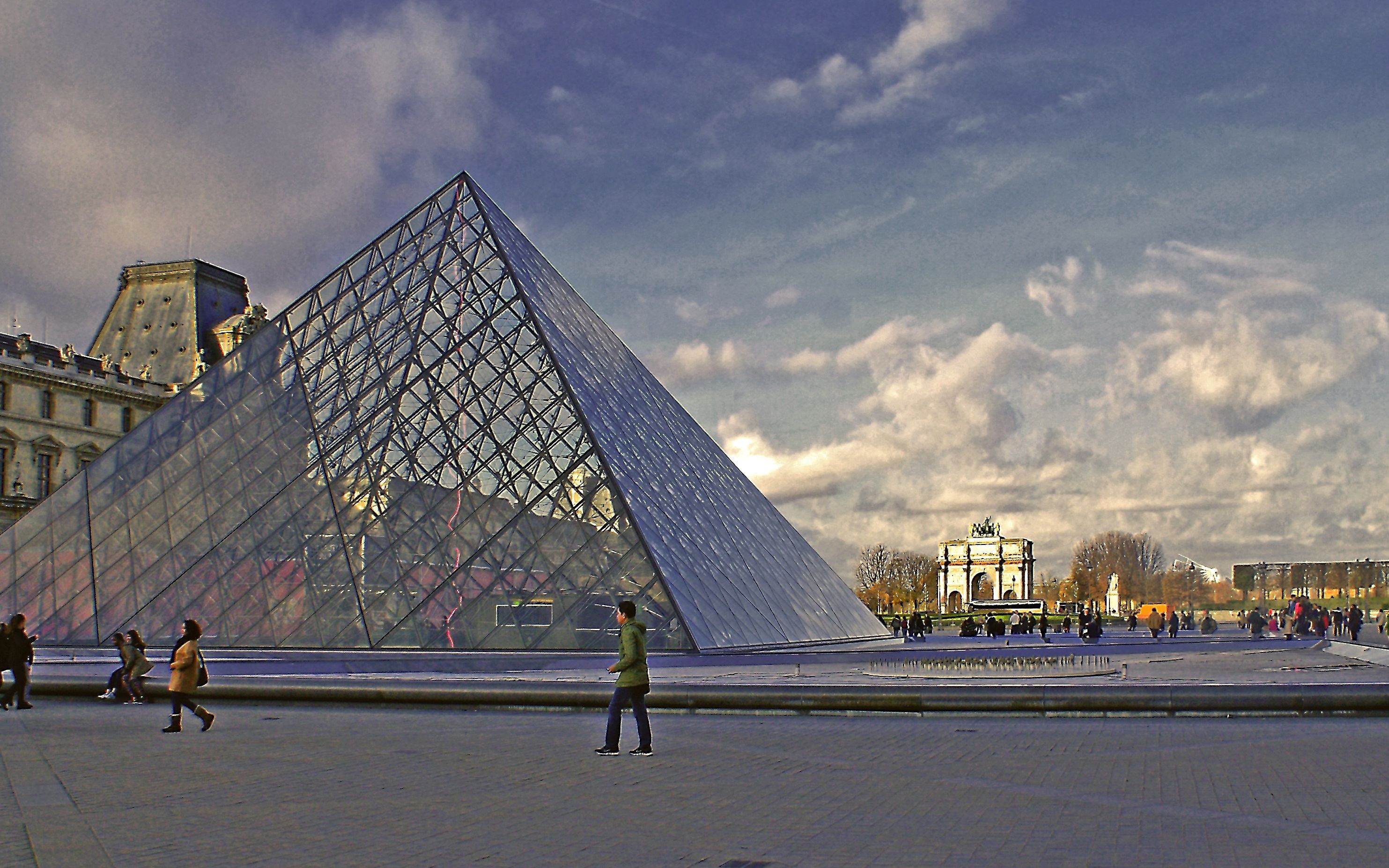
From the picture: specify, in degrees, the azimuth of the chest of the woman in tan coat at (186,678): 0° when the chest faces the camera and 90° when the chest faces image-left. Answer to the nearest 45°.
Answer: approximately 90°

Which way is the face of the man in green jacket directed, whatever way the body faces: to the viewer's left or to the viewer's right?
to the viewer's left

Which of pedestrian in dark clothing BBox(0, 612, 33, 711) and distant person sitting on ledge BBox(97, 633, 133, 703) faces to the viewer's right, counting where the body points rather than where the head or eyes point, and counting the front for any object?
pedestrian in dark clothing BBox(0, 612, 33, 711)

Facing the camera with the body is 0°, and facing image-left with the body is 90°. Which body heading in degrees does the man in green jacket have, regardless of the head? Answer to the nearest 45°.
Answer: approximately 90°

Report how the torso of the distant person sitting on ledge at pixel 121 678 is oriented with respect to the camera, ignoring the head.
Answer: to the viewer's left

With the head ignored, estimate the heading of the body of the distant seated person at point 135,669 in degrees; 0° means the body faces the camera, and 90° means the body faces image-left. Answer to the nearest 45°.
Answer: approximately 90°

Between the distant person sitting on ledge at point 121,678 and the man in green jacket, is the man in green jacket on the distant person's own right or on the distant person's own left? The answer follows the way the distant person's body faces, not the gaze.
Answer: on the distant person's own left

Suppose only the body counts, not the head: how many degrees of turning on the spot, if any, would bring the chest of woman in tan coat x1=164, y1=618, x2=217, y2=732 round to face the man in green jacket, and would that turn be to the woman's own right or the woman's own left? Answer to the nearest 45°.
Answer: approximately 135° to the woman's own left

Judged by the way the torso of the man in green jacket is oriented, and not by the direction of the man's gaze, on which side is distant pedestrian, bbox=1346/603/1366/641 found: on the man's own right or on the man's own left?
on the man's own right

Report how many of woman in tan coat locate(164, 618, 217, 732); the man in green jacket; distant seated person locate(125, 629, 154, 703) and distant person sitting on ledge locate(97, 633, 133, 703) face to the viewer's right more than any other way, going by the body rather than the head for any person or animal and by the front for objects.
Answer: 0

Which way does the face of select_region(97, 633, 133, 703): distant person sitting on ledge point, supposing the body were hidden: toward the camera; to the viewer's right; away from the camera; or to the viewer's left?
to the viewer's left
